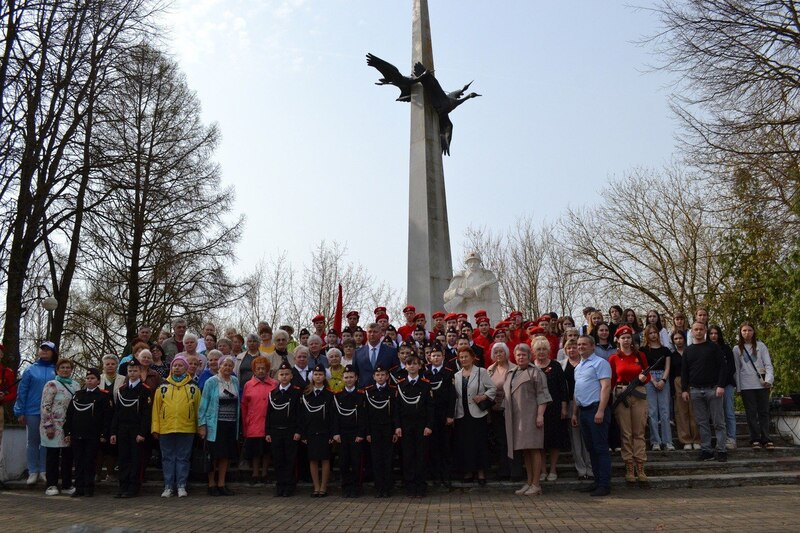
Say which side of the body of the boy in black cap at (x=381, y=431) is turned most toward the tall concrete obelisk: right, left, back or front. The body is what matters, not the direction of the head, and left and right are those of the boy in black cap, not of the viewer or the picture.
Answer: back

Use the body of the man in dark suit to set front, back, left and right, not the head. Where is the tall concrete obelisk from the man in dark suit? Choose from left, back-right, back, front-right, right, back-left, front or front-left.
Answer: back

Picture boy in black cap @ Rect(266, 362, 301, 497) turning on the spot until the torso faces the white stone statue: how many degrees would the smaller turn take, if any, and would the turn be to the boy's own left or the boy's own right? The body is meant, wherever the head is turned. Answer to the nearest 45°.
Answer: approximately 135° to the boy's own left

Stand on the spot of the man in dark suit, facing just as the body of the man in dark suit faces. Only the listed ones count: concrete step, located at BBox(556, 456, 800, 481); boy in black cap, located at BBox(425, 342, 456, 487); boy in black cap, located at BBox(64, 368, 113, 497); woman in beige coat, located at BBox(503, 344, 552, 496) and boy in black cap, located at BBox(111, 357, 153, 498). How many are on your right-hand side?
2

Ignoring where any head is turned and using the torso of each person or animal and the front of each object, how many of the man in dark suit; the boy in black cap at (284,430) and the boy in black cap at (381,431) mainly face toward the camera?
3

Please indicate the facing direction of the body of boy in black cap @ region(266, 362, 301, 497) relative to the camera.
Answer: toward the camera

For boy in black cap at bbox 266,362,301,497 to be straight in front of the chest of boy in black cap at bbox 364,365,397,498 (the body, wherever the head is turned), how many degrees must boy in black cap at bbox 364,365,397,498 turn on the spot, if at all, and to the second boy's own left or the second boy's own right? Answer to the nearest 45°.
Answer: approximately 90° to the second boy's own right

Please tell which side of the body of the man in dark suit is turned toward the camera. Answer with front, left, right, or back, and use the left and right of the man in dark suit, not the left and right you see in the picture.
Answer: front

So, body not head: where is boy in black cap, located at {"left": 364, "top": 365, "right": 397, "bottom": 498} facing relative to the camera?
toward the camera

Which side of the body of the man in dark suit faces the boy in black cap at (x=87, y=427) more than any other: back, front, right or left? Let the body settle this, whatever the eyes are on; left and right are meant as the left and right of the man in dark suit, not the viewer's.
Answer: right
